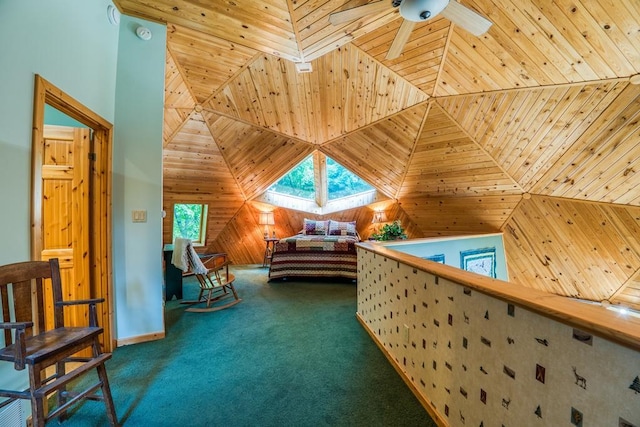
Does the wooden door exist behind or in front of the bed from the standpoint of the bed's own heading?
in front

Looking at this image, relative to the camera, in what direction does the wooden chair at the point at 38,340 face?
facing the viewer and to the right of the viewer

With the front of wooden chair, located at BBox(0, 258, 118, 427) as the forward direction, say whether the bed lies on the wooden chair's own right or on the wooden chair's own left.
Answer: on the wooden chair's own left

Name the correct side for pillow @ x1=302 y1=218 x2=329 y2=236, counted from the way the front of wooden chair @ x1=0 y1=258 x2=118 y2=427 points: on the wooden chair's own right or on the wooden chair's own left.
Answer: on the wooden chair's own left

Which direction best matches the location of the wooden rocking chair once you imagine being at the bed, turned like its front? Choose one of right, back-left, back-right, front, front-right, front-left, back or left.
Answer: front-right

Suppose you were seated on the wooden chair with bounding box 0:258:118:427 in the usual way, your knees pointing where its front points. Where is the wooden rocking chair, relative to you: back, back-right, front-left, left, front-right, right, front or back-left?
left
